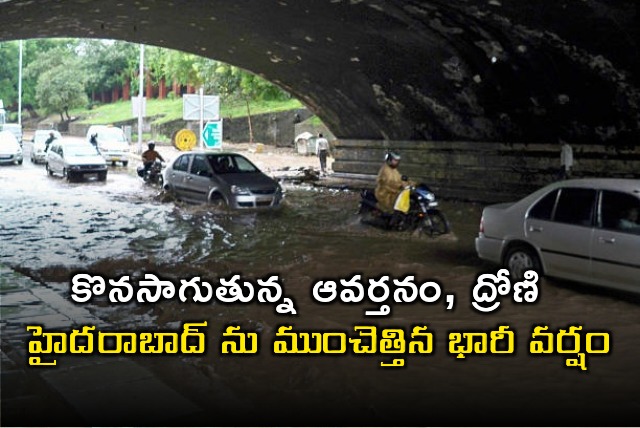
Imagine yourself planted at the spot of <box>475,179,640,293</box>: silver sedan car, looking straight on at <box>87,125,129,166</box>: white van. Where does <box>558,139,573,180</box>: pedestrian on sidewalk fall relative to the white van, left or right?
right

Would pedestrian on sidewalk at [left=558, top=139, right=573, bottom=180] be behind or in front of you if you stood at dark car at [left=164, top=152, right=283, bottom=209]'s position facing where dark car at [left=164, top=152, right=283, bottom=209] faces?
in front

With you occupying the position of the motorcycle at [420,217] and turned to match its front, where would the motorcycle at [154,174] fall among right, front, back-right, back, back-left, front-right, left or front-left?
back

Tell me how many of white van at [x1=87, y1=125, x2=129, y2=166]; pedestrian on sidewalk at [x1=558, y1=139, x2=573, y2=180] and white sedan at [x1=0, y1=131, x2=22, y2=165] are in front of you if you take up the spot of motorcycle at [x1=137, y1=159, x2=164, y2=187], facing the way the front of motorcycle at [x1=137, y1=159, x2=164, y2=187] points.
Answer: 1

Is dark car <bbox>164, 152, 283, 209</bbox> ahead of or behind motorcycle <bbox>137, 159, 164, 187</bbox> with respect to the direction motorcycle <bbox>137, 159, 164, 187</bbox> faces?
ahead

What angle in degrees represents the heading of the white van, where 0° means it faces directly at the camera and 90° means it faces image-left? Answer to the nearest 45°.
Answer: approximately 315°

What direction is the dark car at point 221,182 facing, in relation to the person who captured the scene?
facing the viewer and to the right of the viewer
